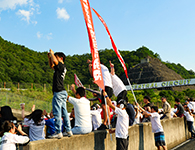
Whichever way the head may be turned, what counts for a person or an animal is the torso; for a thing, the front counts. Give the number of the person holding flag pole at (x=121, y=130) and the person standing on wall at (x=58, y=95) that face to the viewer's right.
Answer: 0

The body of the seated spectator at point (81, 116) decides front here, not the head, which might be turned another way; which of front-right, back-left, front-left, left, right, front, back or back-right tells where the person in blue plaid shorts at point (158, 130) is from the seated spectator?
right

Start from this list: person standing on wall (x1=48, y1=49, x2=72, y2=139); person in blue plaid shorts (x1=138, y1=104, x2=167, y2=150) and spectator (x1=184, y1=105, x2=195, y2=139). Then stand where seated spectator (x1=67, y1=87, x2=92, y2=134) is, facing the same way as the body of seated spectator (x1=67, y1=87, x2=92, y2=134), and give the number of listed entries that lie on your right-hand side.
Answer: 2

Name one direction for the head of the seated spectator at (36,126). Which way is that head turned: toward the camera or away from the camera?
away from the camera

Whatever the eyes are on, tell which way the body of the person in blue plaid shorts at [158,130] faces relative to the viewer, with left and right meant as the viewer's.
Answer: facing away from the viewer and to the left of the viewer

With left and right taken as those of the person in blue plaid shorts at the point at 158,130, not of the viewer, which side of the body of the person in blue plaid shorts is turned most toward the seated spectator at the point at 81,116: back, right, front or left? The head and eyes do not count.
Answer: left

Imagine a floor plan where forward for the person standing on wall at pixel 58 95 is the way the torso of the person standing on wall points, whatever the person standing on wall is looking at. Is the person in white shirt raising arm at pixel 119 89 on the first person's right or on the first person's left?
on the first person's right

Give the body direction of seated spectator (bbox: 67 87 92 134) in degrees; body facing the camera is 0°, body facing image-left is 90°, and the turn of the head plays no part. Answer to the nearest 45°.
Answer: approximately 135°

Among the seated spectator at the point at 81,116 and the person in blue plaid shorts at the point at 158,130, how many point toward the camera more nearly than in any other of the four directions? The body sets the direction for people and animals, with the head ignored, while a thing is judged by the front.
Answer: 0

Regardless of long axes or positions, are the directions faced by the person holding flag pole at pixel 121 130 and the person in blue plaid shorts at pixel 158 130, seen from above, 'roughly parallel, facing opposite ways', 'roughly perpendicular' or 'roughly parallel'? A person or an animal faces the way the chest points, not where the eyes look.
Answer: roughly parallel

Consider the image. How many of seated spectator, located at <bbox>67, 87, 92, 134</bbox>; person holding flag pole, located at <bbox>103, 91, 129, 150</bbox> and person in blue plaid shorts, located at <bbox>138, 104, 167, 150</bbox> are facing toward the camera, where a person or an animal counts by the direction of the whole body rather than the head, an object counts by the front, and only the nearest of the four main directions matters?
0

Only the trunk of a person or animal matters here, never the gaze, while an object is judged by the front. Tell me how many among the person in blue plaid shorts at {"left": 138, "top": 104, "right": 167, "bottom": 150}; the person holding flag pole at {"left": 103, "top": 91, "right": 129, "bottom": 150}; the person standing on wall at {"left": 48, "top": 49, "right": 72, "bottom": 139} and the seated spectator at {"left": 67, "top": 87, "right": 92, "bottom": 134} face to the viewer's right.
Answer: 0

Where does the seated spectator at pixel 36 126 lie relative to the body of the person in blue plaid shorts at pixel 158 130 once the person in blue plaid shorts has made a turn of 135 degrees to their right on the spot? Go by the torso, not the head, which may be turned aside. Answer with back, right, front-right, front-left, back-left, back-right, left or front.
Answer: back-right

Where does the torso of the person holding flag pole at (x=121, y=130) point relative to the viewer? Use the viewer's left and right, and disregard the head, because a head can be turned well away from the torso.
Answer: facing away from the viewer and to the left of the viewer
